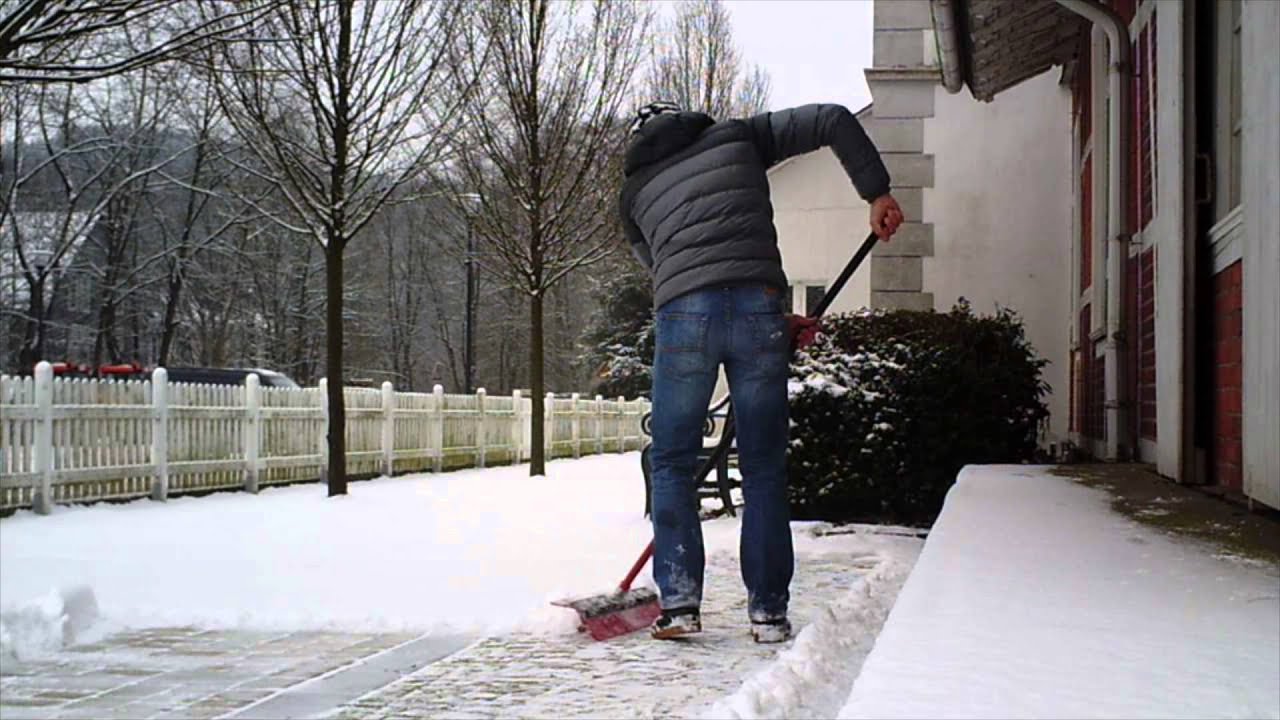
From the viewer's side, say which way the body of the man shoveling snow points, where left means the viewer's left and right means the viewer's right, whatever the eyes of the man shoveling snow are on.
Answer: facing away from the viewer

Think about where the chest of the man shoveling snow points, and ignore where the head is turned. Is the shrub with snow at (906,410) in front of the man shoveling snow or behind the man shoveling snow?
in front
